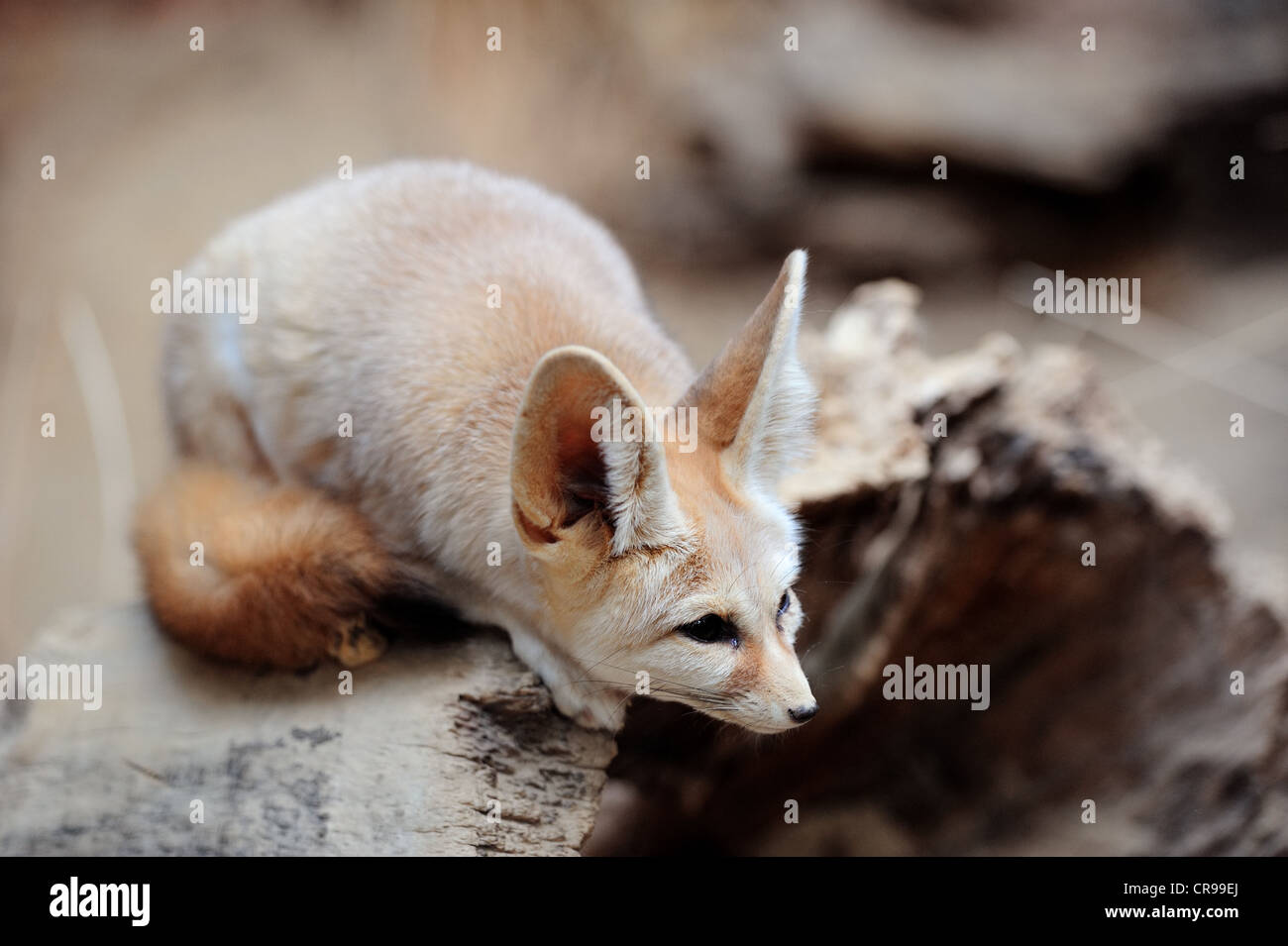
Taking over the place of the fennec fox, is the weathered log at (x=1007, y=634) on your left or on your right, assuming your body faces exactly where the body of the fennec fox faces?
on your left

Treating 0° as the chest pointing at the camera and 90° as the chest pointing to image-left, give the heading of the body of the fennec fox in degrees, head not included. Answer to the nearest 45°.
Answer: approximately 315°
